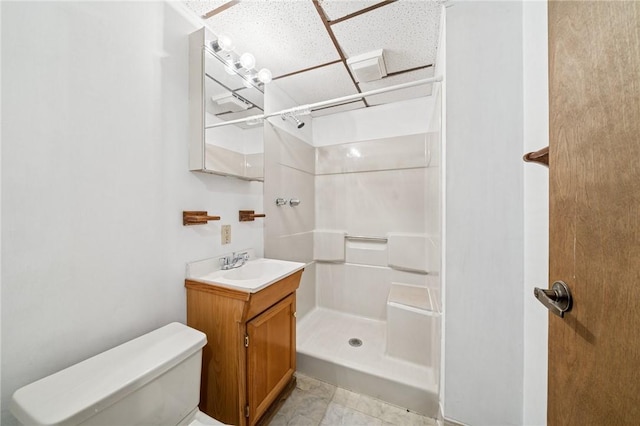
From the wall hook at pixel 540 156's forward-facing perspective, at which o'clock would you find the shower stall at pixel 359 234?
The shower stall is roughly at 1 o'clock from the wall hook.

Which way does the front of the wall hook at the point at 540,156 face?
to the viewer's left
